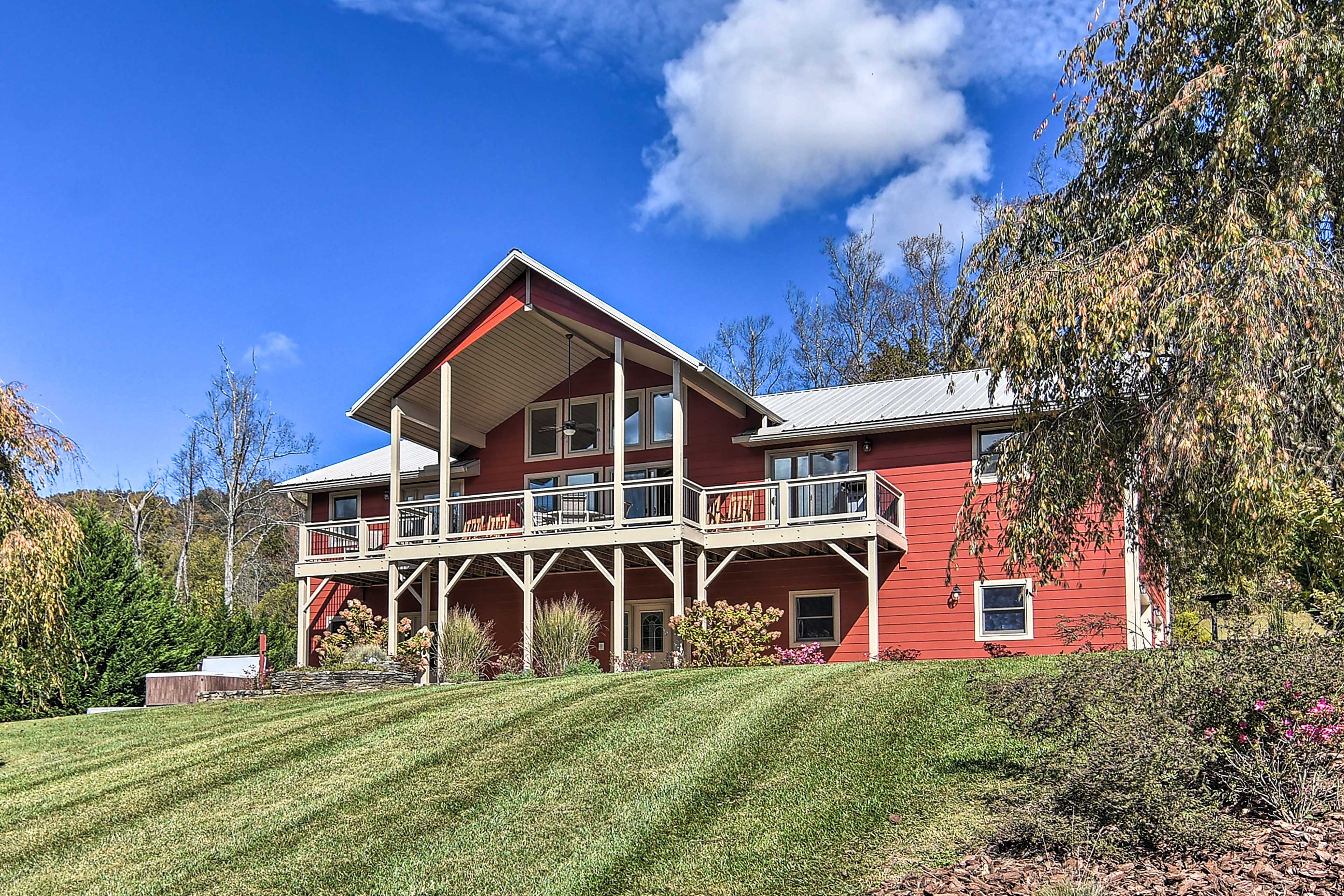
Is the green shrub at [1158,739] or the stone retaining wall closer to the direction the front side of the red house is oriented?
the green shrub

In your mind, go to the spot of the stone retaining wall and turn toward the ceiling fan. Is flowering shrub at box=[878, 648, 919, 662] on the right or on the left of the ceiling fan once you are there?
right

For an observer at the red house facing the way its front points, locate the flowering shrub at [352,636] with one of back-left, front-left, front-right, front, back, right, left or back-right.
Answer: right

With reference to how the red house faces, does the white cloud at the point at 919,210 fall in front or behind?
behind

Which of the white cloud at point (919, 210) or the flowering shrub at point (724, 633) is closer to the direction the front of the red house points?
the flowering shrub

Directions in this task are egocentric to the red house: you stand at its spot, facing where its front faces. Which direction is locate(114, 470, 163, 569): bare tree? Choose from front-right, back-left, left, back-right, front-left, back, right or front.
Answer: back-right

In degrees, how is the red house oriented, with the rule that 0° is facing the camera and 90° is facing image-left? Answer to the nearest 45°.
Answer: approximately 0°

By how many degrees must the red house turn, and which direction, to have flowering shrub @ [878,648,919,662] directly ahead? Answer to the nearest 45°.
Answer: approximately 90° to its left
